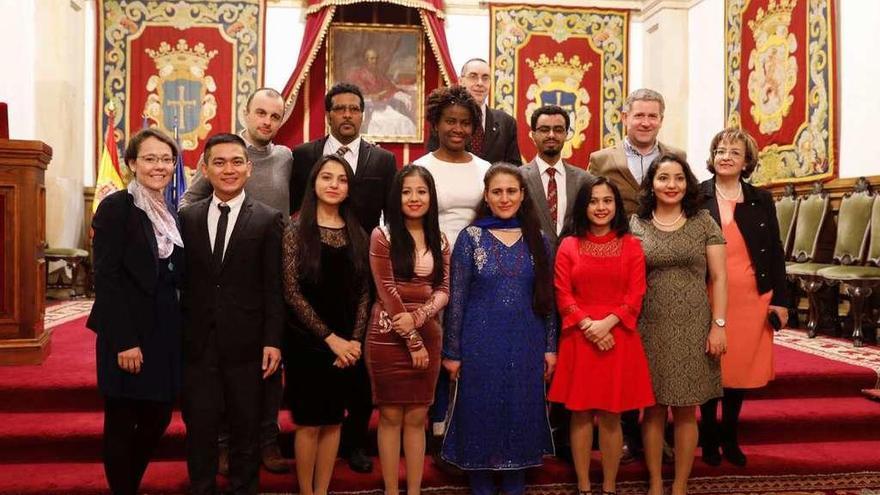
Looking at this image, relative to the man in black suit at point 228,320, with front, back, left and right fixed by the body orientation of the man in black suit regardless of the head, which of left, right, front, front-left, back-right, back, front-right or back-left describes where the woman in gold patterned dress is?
left

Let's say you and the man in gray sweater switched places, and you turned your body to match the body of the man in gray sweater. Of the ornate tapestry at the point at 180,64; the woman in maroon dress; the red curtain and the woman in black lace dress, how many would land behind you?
2

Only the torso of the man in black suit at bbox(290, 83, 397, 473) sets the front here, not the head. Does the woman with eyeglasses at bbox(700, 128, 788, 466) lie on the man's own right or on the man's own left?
on the man's own left

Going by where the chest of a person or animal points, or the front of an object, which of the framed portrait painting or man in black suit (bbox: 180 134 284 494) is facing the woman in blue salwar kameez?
the framed portrait painting

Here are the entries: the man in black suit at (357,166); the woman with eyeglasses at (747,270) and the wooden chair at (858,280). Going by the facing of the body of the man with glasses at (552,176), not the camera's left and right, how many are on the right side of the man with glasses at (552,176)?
1
